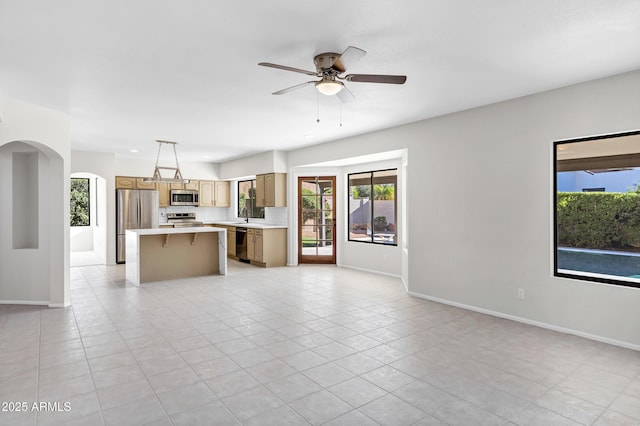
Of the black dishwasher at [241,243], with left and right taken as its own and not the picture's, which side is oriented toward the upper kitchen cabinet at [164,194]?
right

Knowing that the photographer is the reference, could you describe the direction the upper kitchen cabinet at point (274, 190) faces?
facing the viewer and to the left of the viewer

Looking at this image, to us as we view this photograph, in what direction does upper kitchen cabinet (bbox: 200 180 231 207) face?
facing the viewer

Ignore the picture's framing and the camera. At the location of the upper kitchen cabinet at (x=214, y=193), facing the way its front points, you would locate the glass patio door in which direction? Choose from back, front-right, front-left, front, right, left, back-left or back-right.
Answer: front-left

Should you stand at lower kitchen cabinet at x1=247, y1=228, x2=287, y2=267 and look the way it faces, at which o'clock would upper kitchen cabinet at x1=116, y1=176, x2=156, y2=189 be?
The upper kitchen cabinet is roughly at 2 o'clock from the lower kitchen cabinet.

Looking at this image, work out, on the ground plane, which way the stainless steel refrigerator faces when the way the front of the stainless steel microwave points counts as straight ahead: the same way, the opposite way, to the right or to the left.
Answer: the same way

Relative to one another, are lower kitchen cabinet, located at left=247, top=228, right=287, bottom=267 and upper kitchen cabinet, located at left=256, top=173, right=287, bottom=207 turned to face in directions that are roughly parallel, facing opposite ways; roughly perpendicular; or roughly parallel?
roughly parallel

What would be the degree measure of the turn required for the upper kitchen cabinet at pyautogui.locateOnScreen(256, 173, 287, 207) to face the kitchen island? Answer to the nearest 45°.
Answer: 0° — it already faces it

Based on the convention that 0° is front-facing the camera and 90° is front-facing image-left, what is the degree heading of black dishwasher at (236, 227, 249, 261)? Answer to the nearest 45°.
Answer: approximately 45°

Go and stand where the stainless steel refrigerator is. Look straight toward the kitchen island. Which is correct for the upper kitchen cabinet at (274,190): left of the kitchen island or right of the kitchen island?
left

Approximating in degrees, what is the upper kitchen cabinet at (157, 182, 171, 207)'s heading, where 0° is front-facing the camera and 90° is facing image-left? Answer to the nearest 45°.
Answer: approximately 0°

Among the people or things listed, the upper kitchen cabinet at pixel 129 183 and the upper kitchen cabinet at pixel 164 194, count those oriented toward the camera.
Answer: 2

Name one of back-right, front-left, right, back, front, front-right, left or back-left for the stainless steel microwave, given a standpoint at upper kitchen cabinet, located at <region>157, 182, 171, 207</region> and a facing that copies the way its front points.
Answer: left

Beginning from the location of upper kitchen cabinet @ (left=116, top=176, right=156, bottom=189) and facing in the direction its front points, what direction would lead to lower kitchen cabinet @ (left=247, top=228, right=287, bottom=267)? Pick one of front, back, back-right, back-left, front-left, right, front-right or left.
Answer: front-left

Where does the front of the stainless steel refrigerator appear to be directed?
toward the camera
